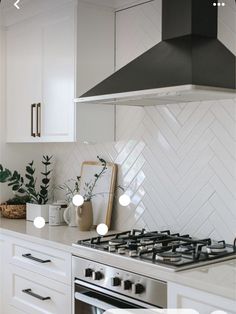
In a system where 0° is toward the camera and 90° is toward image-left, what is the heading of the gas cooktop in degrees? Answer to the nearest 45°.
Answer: approximately 45°

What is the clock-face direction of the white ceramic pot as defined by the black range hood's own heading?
The white ceramic pot is roughly at 3 o'clock from the black range hood.

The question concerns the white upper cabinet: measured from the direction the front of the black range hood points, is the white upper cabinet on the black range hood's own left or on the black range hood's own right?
on the black range hood's own right

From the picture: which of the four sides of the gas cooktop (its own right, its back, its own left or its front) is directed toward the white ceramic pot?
right

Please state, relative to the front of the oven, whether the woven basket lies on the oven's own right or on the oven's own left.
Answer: on the oven's own right

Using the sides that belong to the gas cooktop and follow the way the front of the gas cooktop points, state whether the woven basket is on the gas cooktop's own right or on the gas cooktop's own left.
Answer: on the gas cooktop's own right
